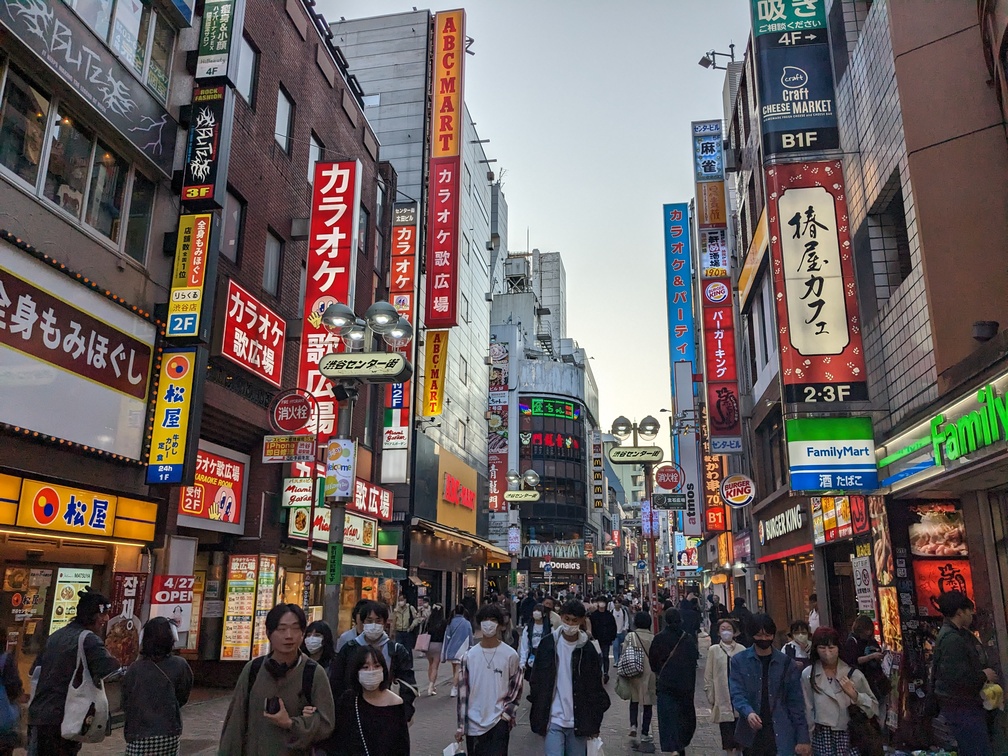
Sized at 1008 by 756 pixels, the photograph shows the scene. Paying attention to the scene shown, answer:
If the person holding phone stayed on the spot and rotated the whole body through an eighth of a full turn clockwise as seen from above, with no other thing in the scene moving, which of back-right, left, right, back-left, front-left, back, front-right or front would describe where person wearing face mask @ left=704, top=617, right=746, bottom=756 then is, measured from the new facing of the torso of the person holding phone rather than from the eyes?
back

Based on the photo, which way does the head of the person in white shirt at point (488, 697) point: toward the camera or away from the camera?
toward the camera

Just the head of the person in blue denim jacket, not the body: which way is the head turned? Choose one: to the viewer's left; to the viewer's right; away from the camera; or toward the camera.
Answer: toward the camera

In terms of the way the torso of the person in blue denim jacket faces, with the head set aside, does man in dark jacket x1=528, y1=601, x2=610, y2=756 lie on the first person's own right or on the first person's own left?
on the first person's own right

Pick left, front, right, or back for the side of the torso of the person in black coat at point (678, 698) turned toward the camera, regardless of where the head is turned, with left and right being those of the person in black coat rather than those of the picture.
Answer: back

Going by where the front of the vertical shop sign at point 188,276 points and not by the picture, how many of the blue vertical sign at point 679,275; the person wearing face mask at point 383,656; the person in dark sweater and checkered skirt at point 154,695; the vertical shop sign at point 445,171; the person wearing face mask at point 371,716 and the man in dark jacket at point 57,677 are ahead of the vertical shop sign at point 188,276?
4

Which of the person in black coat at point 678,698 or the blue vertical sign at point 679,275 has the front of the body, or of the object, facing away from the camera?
the person in black coat

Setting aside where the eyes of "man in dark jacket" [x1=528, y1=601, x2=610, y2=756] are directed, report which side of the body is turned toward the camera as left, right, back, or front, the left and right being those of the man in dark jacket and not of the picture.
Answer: front

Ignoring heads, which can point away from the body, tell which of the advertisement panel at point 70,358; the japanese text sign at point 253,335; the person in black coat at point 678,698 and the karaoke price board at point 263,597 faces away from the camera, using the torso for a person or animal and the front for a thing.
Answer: the person in black coat

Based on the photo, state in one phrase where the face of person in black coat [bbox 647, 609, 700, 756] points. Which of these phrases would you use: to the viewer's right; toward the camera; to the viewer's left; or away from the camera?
away from the camera

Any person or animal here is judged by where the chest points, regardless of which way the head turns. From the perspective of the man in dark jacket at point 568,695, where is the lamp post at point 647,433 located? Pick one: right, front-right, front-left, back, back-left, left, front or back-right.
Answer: back

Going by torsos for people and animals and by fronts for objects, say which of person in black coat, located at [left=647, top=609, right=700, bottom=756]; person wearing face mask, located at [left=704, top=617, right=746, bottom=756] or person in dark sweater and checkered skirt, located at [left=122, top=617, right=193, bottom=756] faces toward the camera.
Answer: the person wearing face mask

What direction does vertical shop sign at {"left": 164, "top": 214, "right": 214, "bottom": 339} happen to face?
toward the camera

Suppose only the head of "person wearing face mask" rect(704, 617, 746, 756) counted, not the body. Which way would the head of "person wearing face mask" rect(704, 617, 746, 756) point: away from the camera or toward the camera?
toward the camera

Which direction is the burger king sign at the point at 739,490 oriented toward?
toward the camera

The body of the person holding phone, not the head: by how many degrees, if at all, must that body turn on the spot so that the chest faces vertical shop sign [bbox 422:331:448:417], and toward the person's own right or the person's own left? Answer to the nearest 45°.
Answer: approximately 180°

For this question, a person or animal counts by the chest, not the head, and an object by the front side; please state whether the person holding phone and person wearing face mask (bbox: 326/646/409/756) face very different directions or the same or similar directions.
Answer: same or similar directions

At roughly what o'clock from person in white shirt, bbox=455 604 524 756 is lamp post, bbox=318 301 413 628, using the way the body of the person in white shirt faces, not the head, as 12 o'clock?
The lamp post is roughly at 5 o'clock from the person in white shirt.

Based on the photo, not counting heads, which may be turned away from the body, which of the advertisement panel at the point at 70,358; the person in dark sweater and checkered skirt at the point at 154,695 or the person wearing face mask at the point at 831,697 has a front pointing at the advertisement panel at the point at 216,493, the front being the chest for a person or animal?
the person in dark sweater and checkered skirt
